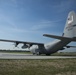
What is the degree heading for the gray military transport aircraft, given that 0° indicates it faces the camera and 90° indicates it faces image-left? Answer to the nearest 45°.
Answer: approximately 135°
